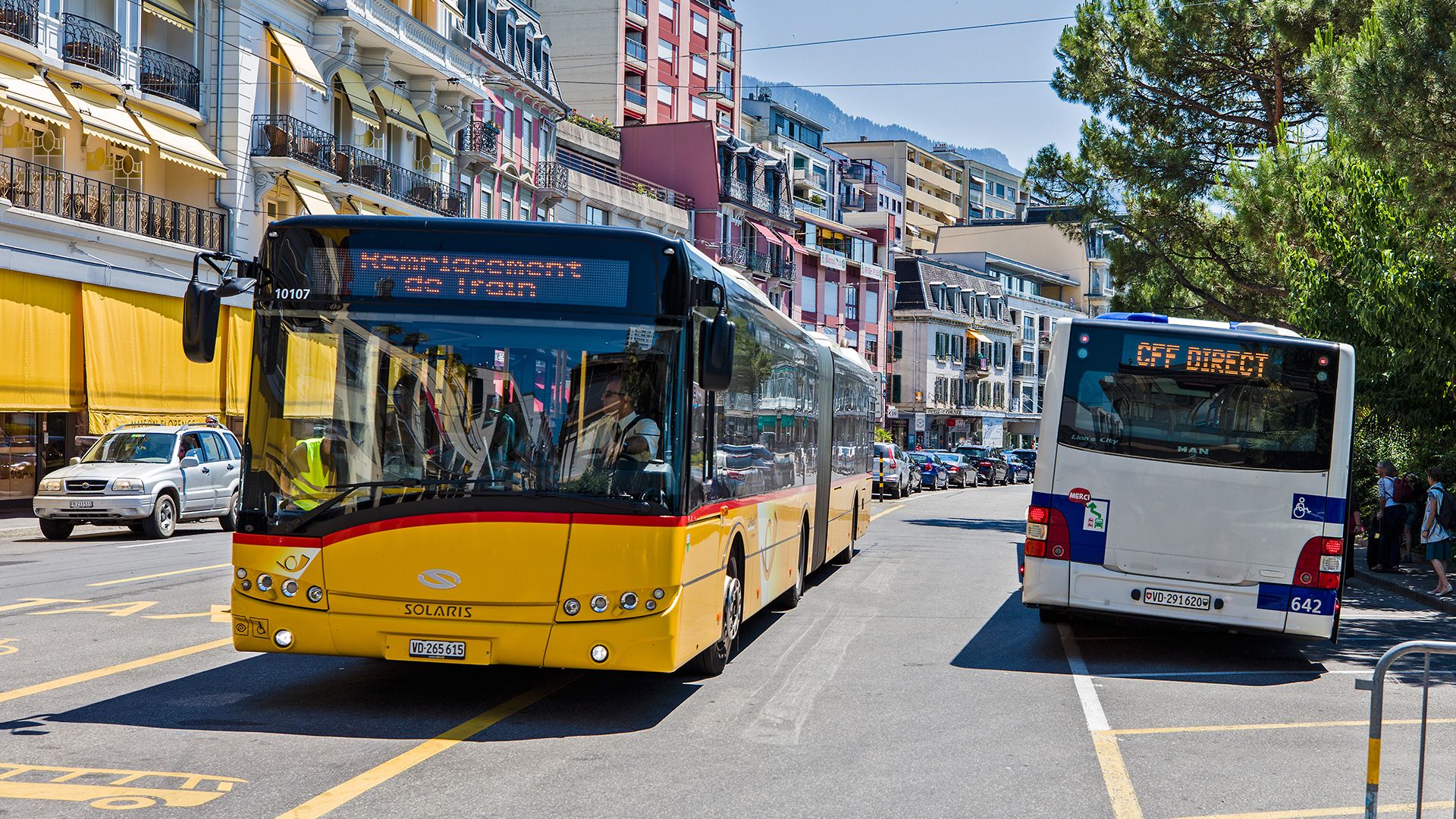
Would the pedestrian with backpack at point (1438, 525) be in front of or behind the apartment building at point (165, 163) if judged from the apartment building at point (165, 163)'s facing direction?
in front

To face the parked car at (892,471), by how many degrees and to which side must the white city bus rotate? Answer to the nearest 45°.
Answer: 0° — it already faces it

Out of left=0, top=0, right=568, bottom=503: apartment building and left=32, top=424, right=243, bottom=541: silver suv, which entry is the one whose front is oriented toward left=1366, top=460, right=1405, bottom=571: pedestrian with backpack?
the apartment building

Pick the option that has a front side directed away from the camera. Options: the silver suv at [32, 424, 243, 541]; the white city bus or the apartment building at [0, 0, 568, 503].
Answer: the white city bus

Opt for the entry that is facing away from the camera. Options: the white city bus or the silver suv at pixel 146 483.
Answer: the white city bus

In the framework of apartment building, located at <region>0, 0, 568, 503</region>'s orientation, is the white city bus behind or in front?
in front

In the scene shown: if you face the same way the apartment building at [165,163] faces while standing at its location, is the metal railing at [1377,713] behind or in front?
in front

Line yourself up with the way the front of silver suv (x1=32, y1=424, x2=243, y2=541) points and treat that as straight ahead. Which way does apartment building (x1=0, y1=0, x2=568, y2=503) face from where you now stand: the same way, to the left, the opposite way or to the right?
to the left

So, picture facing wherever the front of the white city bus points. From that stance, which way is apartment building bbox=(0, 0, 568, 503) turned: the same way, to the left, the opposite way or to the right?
to the right

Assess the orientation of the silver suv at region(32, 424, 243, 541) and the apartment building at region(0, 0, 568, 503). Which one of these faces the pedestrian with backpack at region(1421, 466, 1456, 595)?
the apartment building

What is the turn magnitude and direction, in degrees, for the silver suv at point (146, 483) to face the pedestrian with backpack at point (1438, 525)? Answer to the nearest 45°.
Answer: approximately 90° to its left

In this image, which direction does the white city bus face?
away from the camera

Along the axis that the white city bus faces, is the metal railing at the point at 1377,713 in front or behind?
behind
